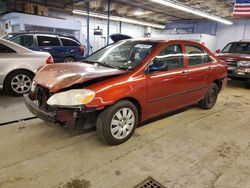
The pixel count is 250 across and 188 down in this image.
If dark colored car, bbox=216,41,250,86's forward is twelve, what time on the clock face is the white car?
The white car is roughly at 12 o'clock from the dark colored car.

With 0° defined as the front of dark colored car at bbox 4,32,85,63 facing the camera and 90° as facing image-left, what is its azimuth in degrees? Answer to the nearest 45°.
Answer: approximately 90°

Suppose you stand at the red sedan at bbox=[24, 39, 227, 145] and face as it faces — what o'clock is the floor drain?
The floor drain is roughly at 10 o'clock from the red sedan.

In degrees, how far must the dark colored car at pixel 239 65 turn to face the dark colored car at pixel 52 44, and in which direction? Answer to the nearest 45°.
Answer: approximately 45° to its right

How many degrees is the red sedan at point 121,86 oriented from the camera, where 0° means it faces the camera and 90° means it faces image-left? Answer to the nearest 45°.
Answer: approximately 45°

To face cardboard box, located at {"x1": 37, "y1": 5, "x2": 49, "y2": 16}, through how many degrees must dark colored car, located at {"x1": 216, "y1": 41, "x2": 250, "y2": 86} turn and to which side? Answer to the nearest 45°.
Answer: approximately 45° to its right

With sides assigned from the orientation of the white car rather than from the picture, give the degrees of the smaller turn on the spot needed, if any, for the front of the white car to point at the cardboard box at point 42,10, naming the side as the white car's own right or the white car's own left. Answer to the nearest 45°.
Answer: approximately 90° to the white car's own right

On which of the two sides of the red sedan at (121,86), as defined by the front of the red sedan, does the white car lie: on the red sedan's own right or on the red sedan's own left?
on the red sedan's own right

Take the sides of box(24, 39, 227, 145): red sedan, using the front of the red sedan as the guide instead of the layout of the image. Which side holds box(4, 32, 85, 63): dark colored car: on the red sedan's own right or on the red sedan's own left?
on the red sedan's own right

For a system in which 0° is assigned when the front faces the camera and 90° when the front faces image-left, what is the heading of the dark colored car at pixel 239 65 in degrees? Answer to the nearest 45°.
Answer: approximately 45°

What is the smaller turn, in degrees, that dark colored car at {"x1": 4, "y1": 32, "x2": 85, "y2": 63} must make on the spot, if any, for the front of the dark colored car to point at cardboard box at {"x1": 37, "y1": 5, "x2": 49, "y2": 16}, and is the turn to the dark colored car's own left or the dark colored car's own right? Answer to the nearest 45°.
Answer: approximately 90° to the dark colored car's own right

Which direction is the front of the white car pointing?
to the viewer's left
